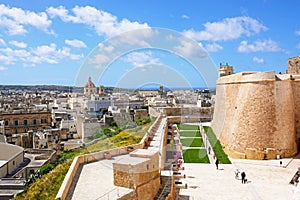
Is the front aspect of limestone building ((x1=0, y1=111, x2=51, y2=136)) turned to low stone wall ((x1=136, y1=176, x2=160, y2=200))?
yes

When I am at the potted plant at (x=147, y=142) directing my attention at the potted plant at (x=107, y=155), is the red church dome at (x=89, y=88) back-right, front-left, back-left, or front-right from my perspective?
back-right

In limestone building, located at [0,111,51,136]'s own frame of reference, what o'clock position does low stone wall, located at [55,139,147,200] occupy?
The low stone wall is roughly at 12 o'clock from the limestone building.

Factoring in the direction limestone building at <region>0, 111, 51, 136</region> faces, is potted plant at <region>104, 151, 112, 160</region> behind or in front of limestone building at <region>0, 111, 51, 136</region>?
in front

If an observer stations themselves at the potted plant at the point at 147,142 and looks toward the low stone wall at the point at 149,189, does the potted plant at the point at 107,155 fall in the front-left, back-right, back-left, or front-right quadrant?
front-right

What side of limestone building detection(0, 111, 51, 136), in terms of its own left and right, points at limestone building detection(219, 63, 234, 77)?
left

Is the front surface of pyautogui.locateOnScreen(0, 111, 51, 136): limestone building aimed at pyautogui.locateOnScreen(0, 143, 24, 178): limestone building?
yes

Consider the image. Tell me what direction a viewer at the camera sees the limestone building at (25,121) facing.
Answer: facing the viewer
